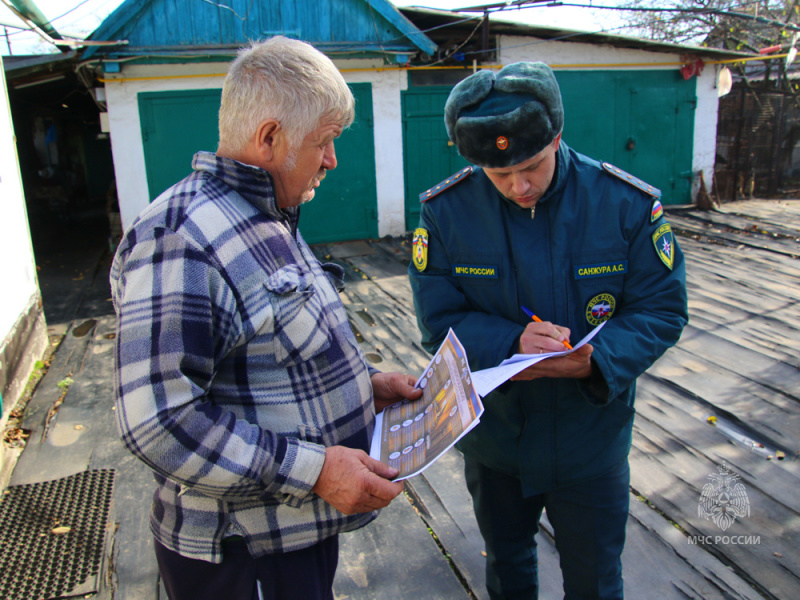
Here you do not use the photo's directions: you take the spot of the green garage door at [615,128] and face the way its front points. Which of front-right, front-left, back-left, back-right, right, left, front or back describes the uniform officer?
front

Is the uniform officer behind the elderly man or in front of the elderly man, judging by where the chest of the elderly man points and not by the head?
in front

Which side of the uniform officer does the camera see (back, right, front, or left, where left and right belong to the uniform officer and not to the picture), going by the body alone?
front

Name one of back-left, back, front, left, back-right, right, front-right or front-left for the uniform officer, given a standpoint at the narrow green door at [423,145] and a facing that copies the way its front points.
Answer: front

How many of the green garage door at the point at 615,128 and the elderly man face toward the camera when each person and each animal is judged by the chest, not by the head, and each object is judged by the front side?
1

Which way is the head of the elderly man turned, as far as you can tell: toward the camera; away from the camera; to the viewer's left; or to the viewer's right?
to the viewer's right

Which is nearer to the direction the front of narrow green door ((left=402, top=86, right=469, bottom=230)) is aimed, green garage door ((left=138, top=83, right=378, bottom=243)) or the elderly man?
the elderly man

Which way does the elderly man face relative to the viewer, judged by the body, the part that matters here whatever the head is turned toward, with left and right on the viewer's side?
facing to the right of the viewer

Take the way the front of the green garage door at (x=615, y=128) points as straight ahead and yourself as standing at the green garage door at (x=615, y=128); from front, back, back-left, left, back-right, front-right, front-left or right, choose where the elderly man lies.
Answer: front

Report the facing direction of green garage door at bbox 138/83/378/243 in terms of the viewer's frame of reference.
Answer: facing the viewer

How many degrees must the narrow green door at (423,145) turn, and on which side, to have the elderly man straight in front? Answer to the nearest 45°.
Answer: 0° — it already faces them

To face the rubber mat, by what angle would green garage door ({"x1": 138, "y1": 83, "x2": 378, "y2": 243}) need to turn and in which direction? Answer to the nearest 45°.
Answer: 0° — it already faces it
